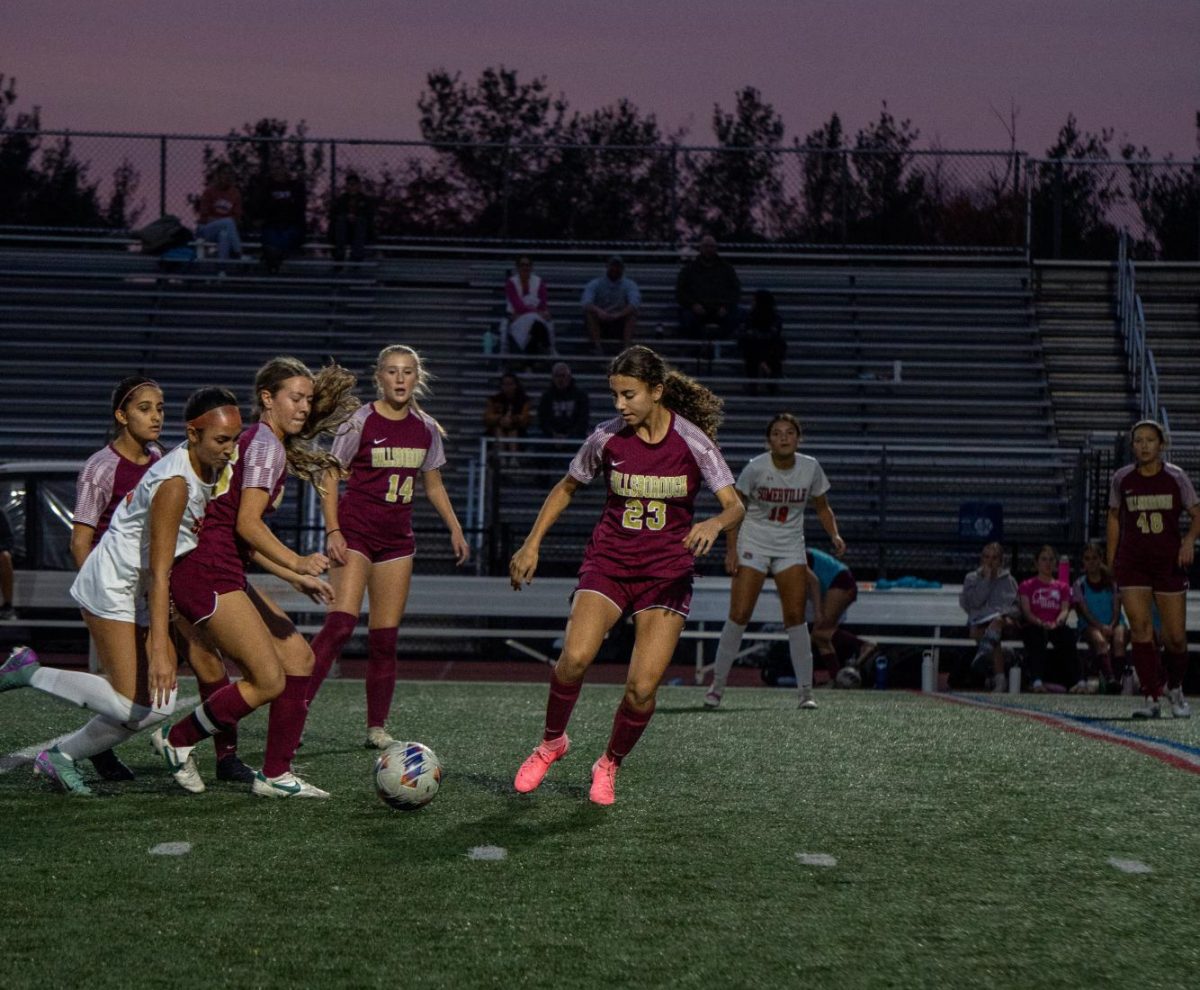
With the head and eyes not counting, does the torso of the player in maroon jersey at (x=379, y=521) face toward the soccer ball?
yes

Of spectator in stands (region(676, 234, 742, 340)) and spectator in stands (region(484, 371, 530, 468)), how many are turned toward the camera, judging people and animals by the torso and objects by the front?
2

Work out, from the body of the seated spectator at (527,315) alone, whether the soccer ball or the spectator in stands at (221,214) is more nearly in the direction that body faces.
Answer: the soccer ball

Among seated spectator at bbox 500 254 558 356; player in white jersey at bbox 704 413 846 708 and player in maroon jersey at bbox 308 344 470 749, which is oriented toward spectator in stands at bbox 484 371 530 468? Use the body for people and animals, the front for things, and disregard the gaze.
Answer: the seated spectator

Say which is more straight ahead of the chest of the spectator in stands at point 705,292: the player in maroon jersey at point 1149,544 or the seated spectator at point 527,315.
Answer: the player in maroon jersey

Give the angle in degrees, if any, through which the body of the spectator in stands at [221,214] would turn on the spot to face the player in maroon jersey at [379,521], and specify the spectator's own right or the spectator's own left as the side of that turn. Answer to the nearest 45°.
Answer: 0° — they already face them

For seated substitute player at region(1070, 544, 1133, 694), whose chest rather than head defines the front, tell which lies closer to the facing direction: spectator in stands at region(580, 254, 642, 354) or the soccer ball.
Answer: the soccer ball
